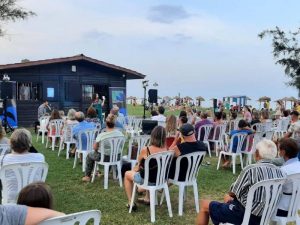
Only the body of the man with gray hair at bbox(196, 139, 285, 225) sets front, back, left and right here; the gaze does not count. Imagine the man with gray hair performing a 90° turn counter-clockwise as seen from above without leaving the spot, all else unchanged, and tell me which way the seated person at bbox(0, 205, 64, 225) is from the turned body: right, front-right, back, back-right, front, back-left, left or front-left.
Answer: front

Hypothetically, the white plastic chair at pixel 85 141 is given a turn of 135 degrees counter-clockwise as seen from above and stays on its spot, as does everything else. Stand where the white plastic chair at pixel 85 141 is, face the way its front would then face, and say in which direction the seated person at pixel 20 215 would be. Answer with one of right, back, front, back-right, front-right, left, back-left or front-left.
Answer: front

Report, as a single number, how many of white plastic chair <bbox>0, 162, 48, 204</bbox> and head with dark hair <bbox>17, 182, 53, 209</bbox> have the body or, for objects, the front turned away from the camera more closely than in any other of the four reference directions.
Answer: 2

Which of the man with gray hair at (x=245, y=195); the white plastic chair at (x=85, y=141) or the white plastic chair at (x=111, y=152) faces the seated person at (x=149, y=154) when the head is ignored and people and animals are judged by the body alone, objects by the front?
the man with gray hair

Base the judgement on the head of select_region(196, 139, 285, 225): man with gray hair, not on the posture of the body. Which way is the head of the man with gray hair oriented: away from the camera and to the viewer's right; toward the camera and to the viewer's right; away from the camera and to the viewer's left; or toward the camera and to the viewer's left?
away from the camera and to the viewer's left

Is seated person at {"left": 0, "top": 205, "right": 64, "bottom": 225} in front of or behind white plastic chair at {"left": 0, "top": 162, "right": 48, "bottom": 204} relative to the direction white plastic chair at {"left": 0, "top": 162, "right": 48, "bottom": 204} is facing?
behind

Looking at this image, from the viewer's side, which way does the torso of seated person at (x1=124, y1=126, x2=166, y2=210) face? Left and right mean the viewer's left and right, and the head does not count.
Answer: facing away from the viewer and to the left of the viewer

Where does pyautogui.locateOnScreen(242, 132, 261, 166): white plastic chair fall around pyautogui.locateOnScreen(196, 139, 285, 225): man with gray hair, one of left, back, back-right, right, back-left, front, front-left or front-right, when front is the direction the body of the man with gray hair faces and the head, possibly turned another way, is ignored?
front-right

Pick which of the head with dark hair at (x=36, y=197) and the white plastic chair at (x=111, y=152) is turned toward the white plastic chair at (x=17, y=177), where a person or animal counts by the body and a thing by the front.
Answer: the head with dark hair

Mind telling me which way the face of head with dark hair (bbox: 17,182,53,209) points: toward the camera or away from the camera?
away from the camera

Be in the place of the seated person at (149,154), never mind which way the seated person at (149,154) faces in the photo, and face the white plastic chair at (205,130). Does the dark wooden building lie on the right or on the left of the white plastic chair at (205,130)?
left

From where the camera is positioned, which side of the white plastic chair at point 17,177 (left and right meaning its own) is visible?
back

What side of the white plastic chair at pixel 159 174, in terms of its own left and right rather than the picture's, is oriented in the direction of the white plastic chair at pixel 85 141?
front
